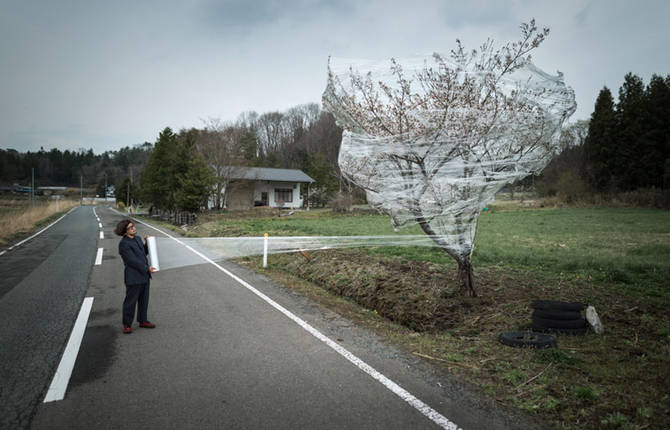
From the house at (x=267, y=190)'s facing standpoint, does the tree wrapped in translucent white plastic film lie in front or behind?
in front

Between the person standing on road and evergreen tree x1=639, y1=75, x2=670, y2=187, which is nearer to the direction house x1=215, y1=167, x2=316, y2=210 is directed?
the person standing on road

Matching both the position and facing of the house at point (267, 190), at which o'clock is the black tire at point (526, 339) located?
The black tire is roughly at 12 o'clock from the house.

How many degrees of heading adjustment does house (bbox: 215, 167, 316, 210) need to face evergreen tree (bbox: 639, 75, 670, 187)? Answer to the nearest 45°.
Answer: approximately 90° to its left

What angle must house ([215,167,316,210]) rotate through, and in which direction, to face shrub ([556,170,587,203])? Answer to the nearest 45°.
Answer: approximately 45° to its left

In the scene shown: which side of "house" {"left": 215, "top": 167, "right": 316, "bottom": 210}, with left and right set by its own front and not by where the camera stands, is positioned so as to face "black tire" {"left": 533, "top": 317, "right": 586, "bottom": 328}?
front

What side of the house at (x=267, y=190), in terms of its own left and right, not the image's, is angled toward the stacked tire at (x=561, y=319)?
front

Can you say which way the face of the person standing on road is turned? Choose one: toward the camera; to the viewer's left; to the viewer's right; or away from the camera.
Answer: to the viewer's right

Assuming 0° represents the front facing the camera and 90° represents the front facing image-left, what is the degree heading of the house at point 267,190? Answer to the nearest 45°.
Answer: approximately 0°

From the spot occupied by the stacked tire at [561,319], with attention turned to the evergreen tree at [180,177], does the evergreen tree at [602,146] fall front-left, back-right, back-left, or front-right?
front-right

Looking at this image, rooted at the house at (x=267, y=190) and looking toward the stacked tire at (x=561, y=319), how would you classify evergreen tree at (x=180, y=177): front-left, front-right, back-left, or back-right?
front-right

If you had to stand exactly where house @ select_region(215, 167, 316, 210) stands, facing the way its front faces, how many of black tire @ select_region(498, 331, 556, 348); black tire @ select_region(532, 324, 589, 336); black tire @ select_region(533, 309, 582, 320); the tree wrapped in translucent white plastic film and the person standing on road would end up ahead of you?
5

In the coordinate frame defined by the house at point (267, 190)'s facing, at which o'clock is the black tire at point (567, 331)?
The black tire is roughly at 12 o'clock from the house.

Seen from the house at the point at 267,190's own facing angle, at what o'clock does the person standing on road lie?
The person standing on road is roughly at 12 o'clock from the house.

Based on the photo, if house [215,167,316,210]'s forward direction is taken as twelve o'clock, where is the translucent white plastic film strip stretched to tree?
The translucent white plastic film strip stretched to tree is roughly at 12 o'clock from the house.

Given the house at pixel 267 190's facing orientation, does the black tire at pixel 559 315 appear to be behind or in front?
in front
